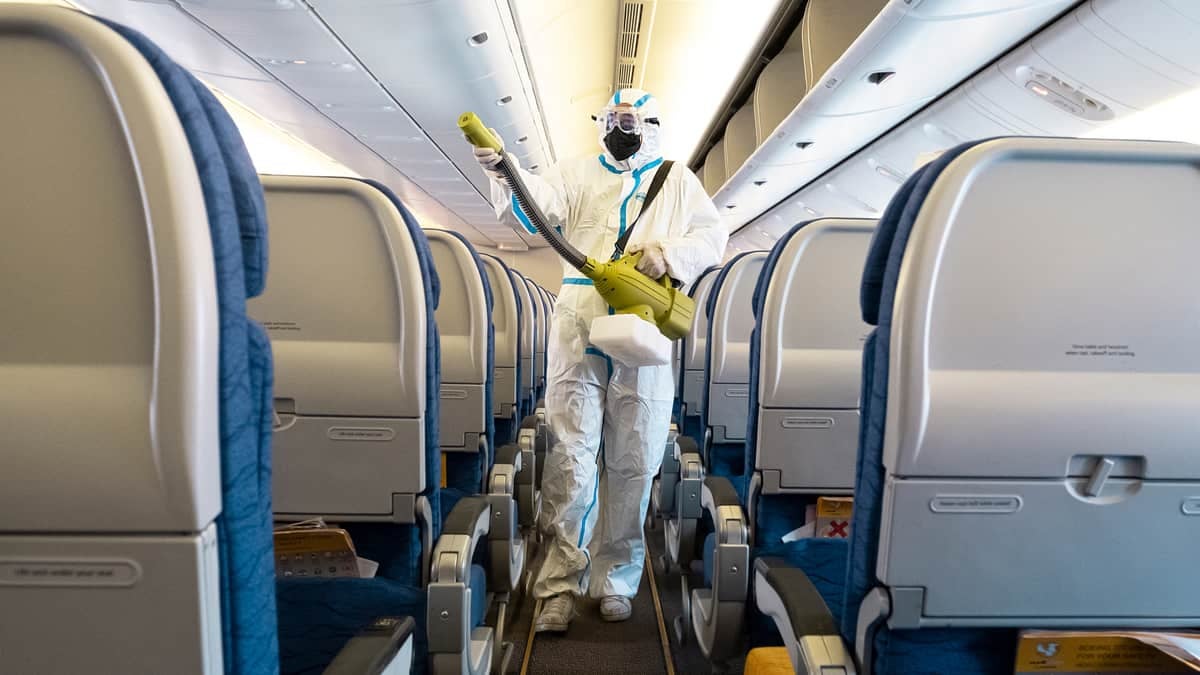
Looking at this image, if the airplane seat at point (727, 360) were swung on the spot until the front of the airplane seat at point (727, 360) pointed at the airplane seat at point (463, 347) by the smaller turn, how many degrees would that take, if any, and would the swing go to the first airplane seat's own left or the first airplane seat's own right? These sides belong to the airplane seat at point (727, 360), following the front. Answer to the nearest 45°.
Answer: approximately 135° to the first airplane seat's own left

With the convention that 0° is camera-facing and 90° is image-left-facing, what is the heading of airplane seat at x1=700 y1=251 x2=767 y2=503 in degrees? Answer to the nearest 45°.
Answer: approximately 180°

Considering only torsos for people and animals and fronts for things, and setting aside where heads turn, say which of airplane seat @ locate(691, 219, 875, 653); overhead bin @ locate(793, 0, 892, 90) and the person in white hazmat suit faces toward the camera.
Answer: the person in white hazmat suit

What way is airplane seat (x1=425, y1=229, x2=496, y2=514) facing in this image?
away from the camera

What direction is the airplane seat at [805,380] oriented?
away from the camera

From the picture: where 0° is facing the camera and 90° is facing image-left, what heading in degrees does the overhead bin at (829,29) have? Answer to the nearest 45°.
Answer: approximately 90°

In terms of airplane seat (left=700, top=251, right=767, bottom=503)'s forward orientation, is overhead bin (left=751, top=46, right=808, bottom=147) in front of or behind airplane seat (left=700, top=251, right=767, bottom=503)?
in front

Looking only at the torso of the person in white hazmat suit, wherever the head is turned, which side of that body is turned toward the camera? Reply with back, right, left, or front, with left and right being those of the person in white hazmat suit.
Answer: front

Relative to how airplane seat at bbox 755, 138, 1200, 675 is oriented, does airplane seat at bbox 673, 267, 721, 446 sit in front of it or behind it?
in front

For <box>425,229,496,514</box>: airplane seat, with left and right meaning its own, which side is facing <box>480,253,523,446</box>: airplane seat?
front

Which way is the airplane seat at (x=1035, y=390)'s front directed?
away from the camera

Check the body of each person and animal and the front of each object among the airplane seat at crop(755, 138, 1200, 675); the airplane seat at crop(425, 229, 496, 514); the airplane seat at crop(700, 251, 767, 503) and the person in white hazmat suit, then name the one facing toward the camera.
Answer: the person in white hazmat suit

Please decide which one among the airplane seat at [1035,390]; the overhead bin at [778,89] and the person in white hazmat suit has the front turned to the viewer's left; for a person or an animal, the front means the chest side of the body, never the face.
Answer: the overhead bin
